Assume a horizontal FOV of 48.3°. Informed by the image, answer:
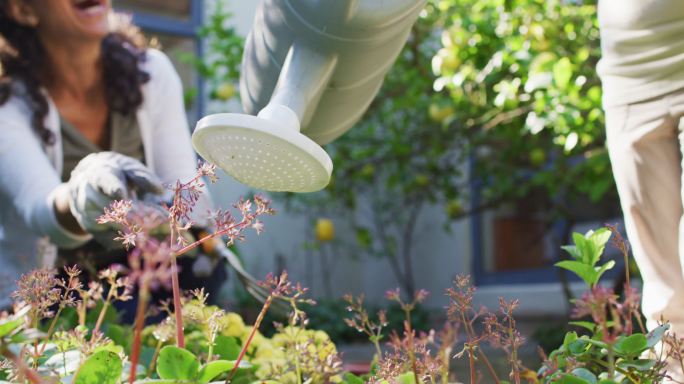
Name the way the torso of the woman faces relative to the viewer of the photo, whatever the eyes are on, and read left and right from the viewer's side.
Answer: facing the viewer and to the right of the viewer

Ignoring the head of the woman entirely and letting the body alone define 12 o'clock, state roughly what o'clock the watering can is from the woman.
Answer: The watering can is roughly at 1 o'clock from the woman.

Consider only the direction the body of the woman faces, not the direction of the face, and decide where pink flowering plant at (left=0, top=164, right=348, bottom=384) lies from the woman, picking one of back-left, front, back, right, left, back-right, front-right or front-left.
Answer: front-right

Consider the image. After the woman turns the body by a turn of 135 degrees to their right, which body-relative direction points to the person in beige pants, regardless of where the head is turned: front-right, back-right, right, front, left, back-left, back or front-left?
back-right
